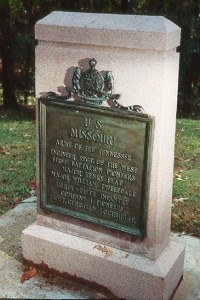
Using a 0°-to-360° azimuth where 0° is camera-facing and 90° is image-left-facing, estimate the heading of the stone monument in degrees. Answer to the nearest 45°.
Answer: approximately 45°

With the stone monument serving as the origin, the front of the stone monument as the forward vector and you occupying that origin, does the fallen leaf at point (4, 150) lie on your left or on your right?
on your right

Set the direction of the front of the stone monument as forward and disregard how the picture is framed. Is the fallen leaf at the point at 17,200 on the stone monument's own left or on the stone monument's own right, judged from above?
on the stone monument's own right
